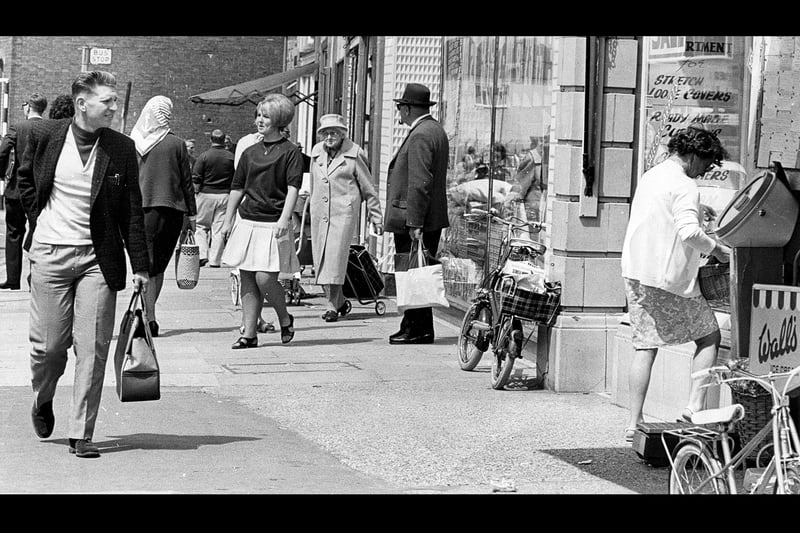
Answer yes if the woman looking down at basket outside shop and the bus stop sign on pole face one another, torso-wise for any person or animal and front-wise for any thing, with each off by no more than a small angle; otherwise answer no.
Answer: no

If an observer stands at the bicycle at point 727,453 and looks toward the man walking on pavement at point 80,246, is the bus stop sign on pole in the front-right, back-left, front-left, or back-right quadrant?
front-right

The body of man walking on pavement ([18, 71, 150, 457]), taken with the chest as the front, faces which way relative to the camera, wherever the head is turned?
toward the camera

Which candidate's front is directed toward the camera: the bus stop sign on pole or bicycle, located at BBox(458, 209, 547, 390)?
the bus stop sign on pole

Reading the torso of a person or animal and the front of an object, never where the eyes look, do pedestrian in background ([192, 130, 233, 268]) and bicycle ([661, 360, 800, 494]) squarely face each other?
no

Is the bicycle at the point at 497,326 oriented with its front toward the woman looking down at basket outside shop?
no

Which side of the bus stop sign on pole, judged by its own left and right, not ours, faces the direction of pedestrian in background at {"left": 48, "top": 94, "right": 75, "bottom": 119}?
front

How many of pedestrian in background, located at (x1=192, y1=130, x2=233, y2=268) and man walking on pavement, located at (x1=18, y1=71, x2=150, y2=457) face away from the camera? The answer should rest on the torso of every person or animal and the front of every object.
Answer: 1

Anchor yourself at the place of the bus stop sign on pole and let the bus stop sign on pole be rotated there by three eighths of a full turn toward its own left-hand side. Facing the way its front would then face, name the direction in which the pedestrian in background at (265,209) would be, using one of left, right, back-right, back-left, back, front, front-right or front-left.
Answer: back-right

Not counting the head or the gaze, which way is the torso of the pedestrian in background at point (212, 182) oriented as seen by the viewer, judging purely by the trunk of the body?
away from the camera

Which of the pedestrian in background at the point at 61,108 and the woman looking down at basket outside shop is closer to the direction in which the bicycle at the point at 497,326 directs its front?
the pedestrian in background

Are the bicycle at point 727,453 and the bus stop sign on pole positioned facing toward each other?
no

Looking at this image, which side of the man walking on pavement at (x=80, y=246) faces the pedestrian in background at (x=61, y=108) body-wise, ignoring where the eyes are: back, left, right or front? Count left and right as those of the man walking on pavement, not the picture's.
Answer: back

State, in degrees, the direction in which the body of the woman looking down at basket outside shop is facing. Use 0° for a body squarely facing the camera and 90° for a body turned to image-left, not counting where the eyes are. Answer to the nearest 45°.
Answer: approximately 225°

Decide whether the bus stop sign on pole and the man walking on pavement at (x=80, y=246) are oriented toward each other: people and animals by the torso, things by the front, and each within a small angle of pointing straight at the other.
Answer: no

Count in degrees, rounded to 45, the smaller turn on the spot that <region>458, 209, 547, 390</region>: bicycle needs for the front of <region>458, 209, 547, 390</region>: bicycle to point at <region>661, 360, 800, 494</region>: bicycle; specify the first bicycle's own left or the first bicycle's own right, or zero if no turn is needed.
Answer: approximately 135° to the first bicycle's own left

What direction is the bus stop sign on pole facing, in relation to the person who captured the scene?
facing the viewer
